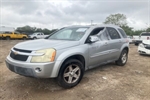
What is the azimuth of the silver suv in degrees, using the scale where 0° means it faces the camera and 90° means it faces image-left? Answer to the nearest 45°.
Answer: approximately 45°

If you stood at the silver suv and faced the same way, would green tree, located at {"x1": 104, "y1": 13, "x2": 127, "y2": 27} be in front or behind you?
behind
